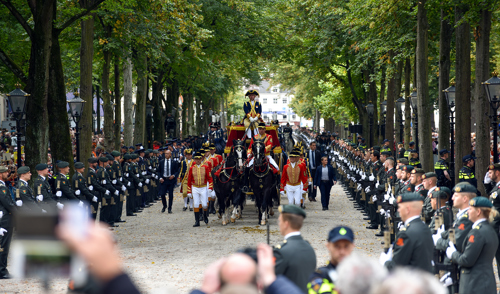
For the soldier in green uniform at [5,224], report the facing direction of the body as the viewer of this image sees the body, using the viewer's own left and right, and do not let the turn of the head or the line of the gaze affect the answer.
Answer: facing to the right of the viewer

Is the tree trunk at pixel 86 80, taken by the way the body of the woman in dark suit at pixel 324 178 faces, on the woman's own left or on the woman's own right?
on the woman's own right

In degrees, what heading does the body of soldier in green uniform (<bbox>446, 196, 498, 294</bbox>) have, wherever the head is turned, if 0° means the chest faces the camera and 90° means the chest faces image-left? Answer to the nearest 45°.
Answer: approximately 90°

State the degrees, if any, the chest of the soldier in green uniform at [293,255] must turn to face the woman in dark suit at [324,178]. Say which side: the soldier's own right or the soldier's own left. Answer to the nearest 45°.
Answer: approximately 45° to the soldier's own right

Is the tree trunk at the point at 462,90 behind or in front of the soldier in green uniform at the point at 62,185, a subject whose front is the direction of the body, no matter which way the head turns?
in front

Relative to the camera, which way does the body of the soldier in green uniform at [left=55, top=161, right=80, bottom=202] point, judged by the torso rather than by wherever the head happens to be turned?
to the viewer's right

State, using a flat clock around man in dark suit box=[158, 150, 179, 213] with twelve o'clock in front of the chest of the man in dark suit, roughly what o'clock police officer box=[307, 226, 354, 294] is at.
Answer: The police officer is roughly at 12 o'clock from the man in dark suit.

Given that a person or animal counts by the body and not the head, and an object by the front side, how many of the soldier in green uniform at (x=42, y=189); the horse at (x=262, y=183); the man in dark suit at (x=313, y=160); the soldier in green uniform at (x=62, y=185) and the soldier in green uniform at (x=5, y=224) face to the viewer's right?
3

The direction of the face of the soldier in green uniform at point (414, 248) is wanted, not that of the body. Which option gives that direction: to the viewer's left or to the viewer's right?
to the viewer's left

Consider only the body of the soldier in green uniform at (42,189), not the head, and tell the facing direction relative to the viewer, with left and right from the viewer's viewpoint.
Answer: facing to the right of the viewer

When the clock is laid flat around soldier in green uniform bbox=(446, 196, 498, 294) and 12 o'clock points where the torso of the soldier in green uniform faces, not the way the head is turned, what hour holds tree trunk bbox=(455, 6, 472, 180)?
The tree trunk is roughly at 3 o'clock from the soldier in green uniform.

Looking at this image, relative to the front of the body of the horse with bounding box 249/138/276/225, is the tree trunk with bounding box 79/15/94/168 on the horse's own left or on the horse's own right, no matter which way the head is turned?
on the horse's own right

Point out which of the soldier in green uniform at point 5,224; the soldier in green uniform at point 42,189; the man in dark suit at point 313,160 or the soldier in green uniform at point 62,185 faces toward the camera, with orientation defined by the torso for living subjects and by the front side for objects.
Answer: the man in dark suit
